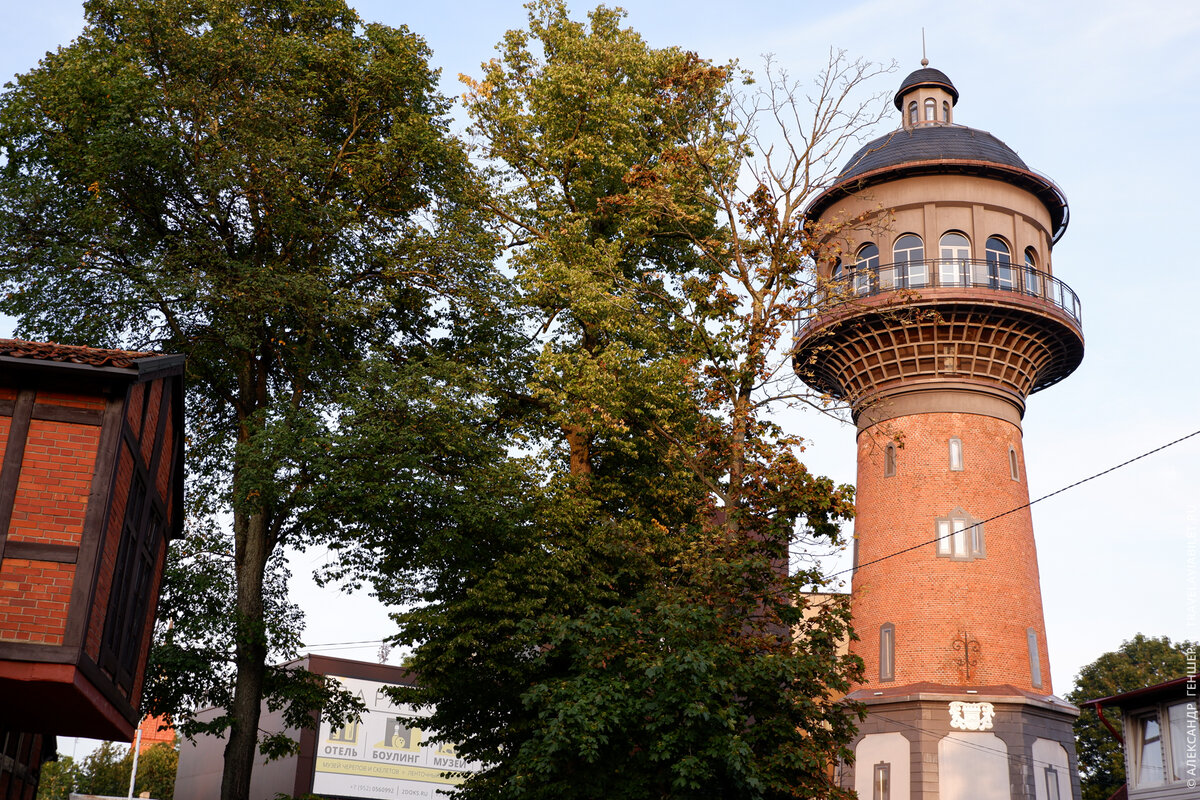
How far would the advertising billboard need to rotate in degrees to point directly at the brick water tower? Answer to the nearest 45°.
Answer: approximately 45° to its left

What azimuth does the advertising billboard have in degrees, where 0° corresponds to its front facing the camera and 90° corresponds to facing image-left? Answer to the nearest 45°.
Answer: approximately 0°

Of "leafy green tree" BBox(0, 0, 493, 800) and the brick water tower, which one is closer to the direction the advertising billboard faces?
the leafy green tree

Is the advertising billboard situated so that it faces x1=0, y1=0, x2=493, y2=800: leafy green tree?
yes

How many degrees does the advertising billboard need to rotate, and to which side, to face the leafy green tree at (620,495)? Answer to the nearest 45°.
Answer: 0° — it already faces it

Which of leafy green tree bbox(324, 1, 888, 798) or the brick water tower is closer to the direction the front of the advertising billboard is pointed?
the leafy green tree

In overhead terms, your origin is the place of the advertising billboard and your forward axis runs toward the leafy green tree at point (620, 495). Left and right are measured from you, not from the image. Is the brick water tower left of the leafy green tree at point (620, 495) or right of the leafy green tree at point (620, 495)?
left
